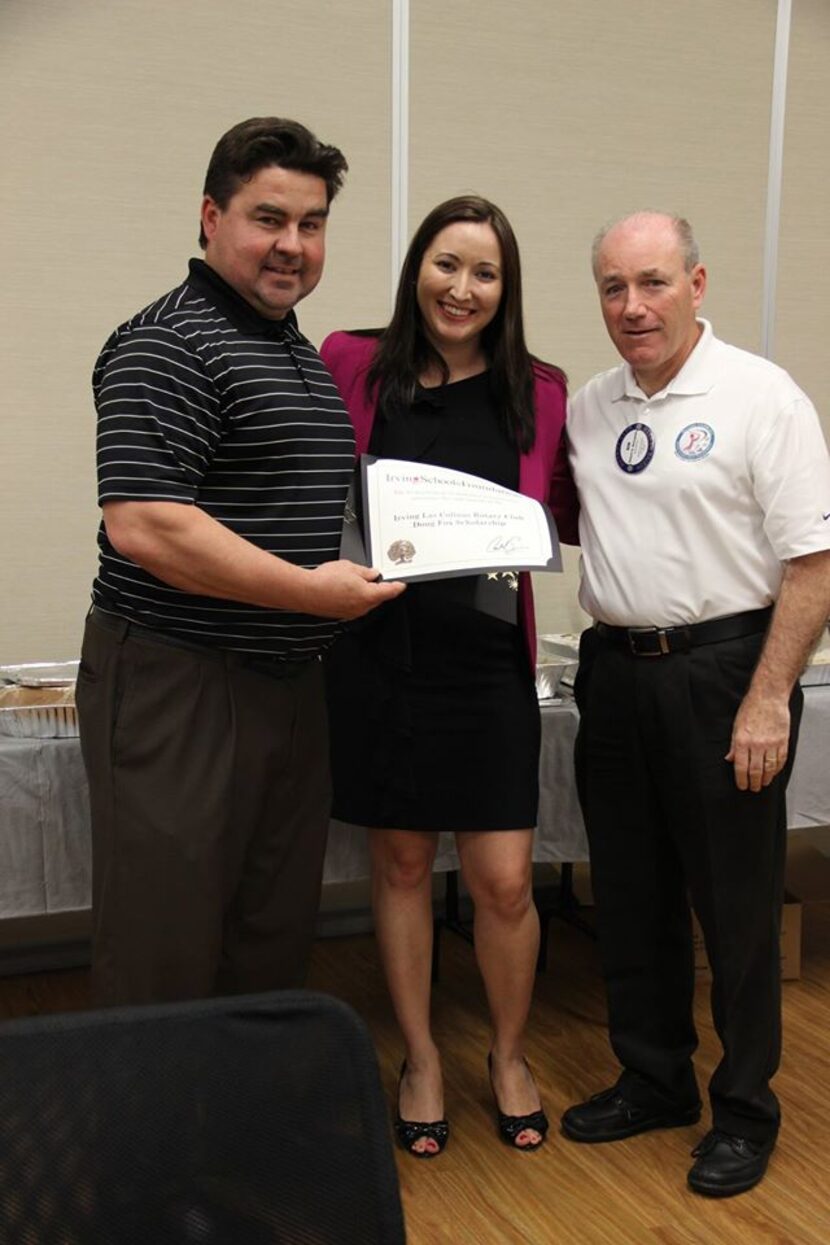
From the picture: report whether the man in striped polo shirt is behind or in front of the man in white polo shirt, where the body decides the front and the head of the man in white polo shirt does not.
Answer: in front

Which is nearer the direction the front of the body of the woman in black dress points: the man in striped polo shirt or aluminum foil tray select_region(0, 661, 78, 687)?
the man in striped polo shirt

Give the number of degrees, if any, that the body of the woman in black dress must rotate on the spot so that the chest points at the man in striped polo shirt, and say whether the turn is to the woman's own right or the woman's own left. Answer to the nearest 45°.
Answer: approximately 45° to the woman's own right

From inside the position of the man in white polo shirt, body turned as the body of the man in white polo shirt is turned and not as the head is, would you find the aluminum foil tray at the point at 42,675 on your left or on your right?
on your right

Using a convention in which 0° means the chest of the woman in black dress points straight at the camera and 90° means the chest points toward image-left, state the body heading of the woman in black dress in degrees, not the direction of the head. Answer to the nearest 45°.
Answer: approximately 0°

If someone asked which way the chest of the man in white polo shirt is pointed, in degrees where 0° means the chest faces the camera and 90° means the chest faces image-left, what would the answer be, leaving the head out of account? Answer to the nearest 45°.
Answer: approximately 45°

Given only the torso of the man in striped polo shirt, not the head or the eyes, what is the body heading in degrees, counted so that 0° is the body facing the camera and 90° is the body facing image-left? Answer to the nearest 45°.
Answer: approximately 315°

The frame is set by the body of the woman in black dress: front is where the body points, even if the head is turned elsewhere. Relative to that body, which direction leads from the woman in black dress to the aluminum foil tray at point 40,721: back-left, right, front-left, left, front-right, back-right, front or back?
right
